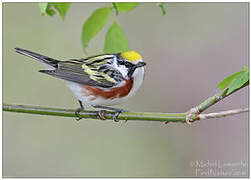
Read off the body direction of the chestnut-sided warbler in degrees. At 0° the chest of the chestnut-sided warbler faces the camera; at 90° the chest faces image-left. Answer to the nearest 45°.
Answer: approximately 270°
